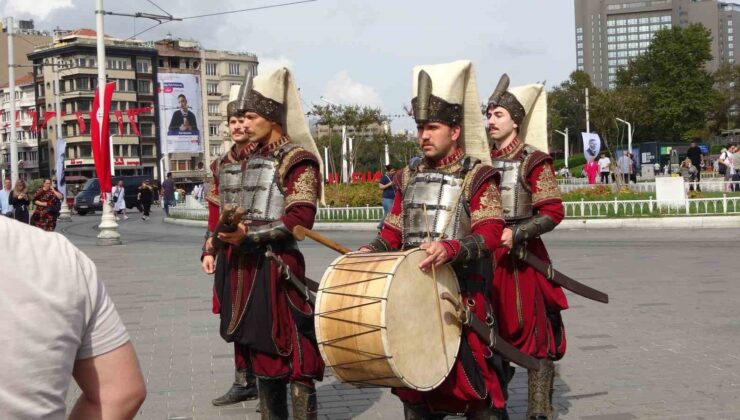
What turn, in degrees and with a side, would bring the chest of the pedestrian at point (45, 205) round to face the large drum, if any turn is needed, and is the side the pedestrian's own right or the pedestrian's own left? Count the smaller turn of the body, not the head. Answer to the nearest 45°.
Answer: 0° — they already face it

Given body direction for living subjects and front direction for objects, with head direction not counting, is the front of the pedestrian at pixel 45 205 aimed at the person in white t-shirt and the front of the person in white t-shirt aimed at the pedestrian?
yes

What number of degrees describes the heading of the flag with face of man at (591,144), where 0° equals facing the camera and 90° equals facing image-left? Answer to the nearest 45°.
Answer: approximately 0°

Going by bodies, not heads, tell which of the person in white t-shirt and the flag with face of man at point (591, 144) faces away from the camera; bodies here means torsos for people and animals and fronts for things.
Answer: the person in white t-shirt

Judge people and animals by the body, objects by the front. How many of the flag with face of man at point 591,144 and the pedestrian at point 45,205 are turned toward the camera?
2

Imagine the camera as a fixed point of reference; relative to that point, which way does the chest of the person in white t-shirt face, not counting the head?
away from the camera

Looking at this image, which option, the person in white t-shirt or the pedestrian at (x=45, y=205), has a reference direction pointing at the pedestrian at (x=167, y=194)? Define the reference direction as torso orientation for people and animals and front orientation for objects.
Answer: the person in white t-shirt

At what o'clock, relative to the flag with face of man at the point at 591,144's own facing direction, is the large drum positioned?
The large drum is roughly at 12 o'clock from the flag with face of man.

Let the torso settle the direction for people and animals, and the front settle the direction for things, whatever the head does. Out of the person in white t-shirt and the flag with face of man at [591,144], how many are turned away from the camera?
1

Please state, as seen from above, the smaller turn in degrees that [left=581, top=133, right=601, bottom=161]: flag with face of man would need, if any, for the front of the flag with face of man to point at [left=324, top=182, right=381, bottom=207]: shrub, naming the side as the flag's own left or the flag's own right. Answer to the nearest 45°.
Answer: approximately 45° to the flag's own right

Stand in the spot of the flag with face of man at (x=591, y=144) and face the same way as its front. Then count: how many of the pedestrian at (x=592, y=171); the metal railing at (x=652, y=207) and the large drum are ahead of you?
3
